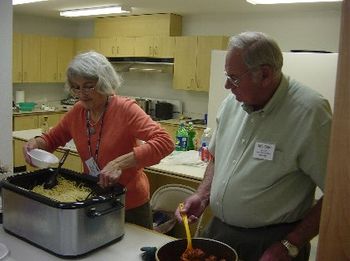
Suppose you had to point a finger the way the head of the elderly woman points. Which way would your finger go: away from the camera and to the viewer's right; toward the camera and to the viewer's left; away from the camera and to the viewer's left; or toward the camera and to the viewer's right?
toward the camera and to the viewer's left

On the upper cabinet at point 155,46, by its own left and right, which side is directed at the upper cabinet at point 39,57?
right

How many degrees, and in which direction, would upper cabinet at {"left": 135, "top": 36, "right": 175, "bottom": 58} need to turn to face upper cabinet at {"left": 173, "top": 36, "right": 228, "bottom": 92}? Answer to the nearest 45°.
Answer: approximately 45° to its left

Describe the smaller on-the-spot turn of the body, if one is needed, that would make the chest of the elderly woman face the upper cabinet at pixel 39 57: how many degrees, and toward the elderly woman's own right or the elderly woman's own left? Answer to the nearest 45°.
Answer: approximately 135° to the elderly woman's own right

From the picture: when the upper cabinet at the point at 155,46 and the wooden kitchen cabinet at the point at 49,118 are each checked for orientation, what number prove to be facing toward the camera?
2

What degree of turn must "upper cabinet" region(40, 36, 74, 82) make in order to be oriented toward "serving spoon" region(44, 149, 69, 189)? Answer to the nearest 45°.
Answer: approximately 45° to its right

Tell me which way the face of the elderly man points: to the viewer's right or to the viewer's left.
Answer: to the viewer's left

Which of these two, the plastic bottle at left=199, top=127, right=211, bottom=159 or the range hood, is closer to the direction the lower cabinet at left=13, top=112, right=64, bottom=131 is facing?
the plastic bottle

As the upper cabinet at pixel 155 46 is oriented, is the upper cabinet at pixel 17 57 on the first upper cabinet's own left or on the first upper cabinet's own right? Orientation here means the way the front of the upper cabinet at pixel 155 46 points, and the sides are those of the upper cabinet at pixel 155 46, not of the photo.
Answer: on the first upper cabinet's own right
